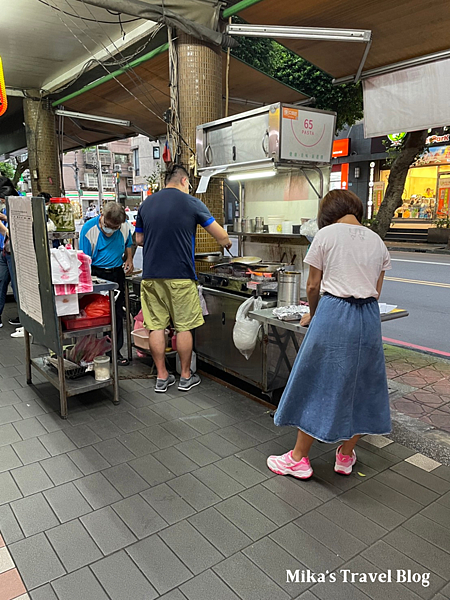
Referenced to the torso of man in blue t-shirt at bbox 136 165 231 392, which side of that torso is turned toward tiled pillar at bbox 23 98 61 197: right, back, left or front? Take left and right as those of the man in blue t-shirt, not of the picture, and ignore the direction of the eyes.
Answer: left

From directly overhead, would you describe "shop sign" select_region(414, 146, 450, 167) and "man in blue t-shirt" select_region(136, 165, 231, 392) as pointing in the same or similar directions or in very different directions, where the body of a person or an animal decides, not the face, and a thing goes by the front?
very different directions

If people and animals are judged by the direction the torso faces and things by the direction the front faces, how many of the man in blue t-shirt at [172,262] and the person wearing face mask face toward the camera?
1

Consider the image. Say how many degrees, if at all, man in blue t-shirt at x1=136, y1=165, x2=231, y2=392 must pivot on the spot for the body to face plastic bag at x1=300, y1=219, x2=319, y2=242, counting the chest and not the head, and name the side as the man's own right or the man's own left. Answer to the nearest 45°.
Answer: approximately 45° to the man's own right

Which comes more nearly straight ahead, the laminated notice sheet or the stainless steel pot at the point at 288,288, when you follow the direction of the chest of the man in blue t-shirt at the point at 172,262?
the stainless steel pot

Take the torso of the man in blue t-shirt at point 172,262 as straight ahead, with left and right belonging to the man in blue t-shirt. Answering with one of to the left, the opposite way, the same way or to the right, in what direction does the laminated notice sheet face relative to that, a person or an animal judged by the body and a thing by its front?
the opposite way

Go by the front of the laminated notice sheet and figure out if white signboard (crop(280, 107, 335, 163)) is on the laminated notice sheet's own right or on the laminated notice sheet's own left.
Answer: on the laminated notice sheet's own left

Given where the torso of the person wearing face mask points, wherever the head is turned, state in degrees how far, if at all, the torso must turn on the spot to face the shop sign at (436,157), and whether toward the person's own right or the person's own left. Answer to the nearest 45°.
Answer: approximately 135° to the person's own left

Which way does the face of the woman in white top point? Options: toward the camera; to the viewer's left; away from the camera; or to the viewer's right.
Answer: away from the camera

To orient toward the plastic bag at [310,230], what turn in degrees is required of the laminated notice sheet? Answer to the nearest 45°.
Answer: approximately 135° to its left

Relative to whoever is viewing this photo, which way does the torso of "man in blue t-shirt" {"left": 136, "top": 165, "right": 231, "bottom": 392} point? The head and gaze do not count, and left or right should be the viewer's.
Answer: facing away from the viewer and to the right of the viewer
